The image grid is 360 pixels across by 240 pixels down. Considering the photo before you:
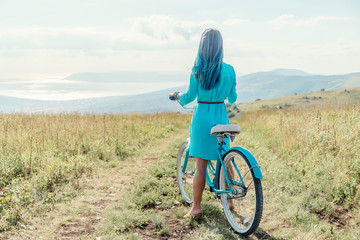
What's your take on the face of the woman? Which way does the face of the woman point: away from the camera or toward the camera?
away from the camera

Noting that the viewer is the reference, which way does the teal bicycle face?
facing away from the viewer and to the left of the viewer
